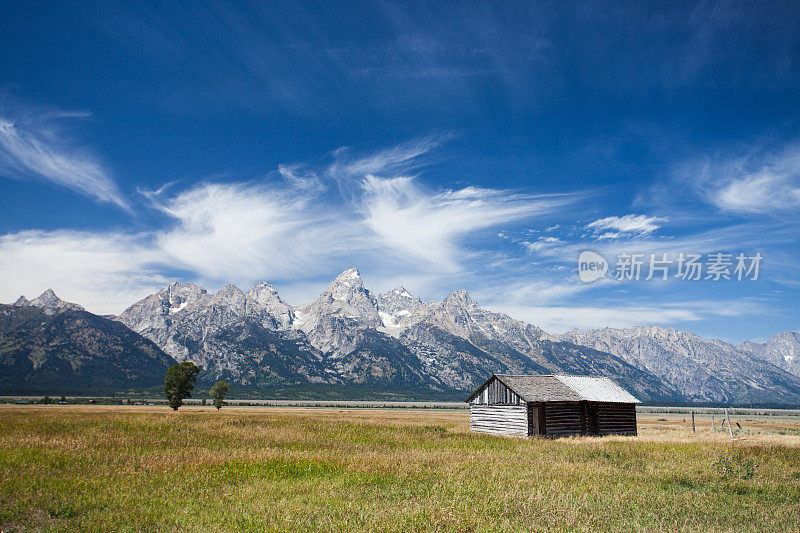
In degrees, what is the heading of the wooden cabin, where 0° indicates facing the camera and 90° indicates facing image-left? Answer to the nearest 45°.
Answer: approximately 315°
